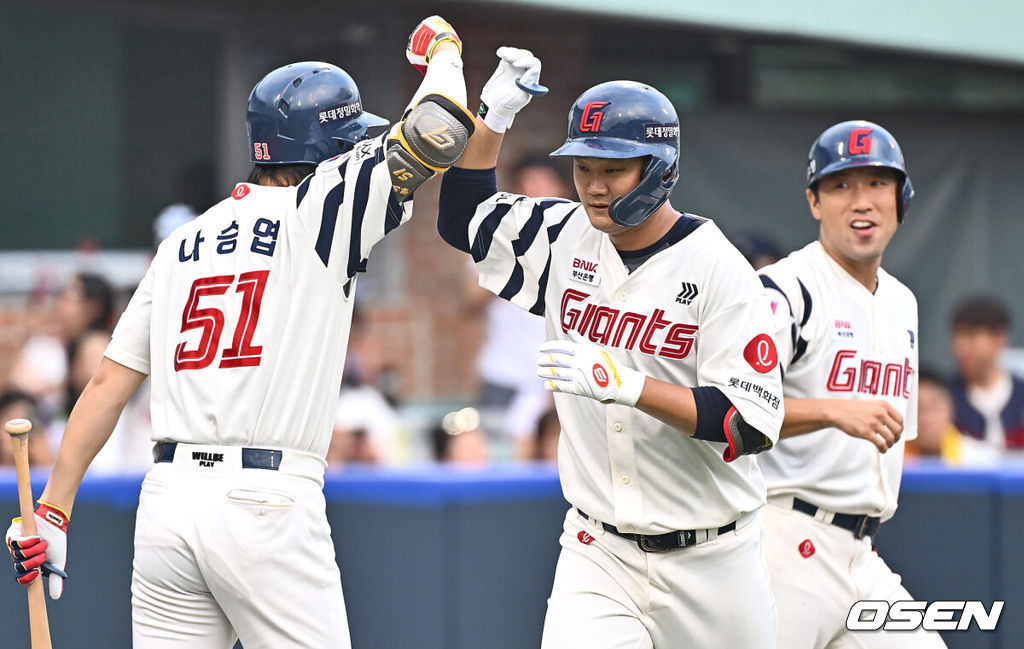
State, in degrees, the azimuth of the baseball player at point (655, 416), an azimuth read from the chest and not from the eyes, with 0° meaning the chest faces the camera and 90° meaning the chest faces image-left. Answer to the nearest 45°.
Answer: approximately 45°

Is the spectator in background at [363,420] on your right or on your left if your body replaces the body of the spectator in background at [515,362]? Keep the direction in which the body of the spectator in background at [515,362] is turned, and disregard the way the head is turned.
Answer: on your right

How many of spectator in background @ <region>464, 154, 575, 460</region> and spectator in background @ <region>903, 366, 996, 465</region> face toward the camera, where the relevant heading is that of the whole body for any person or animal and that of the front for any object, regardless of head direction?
2

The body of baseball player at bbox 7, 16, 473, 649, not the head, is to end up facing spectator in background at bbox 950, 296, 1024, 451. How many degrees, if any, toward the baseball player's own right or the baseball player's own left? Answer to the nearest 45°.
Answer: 0° — they already face them

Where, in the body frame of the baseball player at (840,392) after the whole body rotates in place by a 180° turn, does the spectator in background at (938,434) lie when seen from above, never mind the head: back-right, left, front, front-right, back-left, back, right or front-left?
front-right

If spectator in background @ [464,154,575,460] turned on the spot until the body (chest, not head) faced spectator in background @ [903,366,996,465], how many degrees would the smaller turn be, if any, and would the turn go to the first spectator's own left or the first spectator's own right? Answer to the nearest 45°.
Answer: approximately 90° to the first spectator's own left

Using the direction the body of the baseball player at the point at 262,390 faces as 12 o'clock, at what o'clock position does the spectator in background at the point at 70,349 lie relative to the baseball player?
The spectator in background is roughly at 10 o'clock from the baseball player.

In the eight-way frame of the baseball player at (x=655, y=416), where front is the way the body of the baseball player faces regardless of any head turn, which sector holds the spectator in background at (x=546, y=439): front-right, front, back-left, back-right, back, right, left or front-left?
back-right
